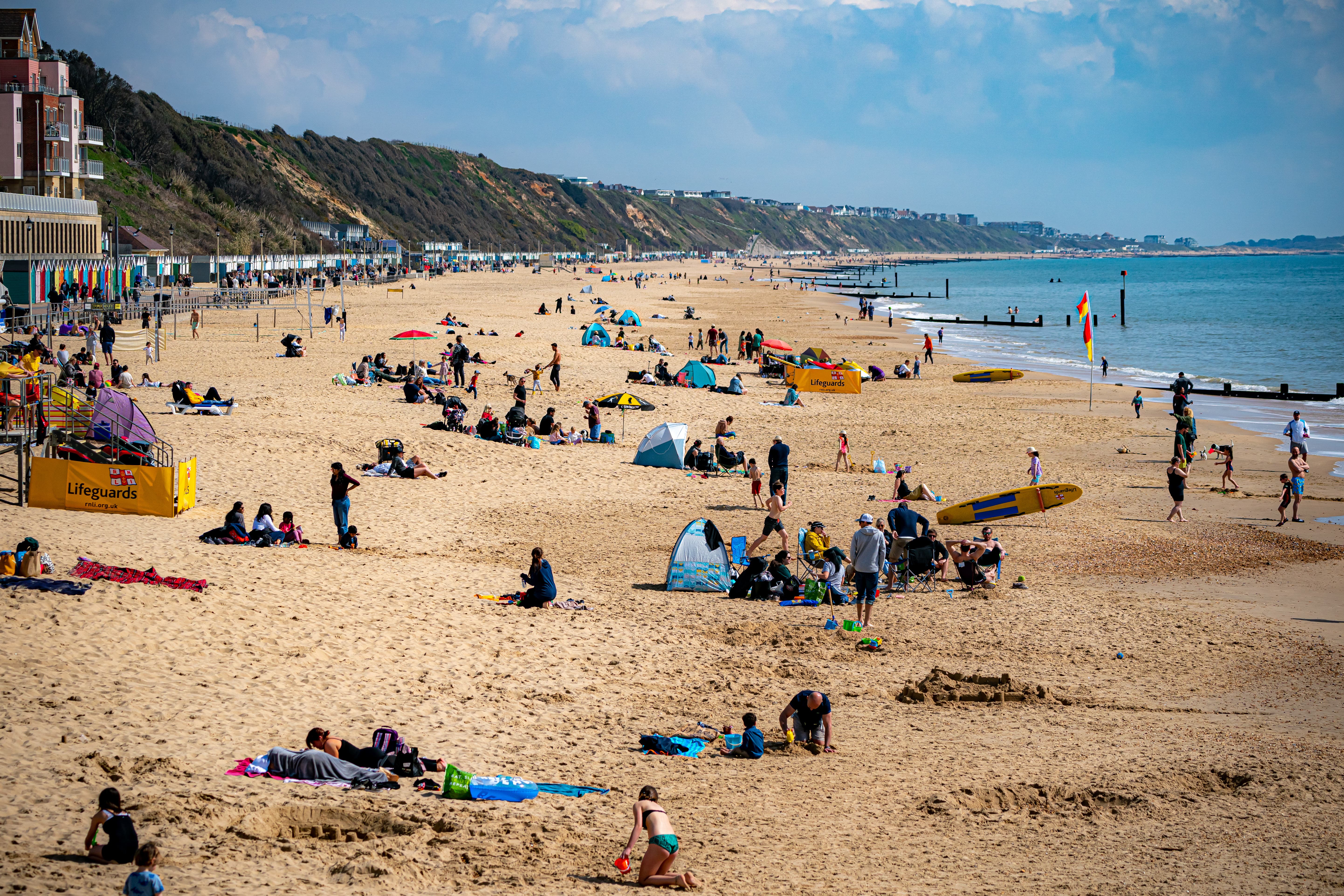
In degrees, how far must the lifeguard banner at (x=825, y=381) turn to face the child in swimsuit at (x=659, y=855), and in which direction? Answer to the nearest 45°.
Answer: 0° — it already faces them

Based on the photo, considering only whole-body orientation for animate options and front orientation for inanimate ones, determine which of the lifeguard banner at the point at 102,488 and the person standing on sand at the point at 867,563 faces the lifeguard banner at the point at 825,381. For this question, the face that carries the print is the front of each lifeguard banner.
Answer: the person standing on sand

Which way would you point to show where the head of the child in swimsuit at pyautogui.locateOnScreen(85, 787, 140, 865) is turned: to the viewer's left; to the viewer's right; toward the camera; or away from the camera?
away from the camera

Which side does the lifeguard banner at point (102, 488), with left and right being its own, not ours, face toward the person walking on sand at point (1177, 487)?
left

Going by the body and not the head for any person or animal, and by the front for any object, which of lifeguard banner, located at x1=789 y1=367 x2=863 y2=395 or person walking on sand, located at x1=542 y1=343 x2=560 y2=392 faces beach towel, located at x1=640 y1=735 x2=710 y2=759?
the lifeguard banner

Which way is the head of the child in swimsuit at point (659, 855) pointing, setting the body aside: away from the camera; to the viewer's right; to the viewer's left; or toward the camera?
away from the camera

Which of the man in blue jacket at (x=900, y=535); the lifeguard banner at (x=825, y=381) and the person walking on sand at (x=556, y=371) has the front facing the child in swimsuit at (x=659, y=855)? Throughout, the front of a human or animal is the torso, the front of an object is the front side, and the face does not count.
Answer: the lifeguard banner

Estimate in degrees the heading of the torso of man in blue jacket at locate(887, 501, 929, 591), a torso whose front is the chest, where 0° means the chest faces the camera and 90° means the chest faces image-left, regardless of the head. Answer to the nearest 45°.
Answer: approximately 180°
